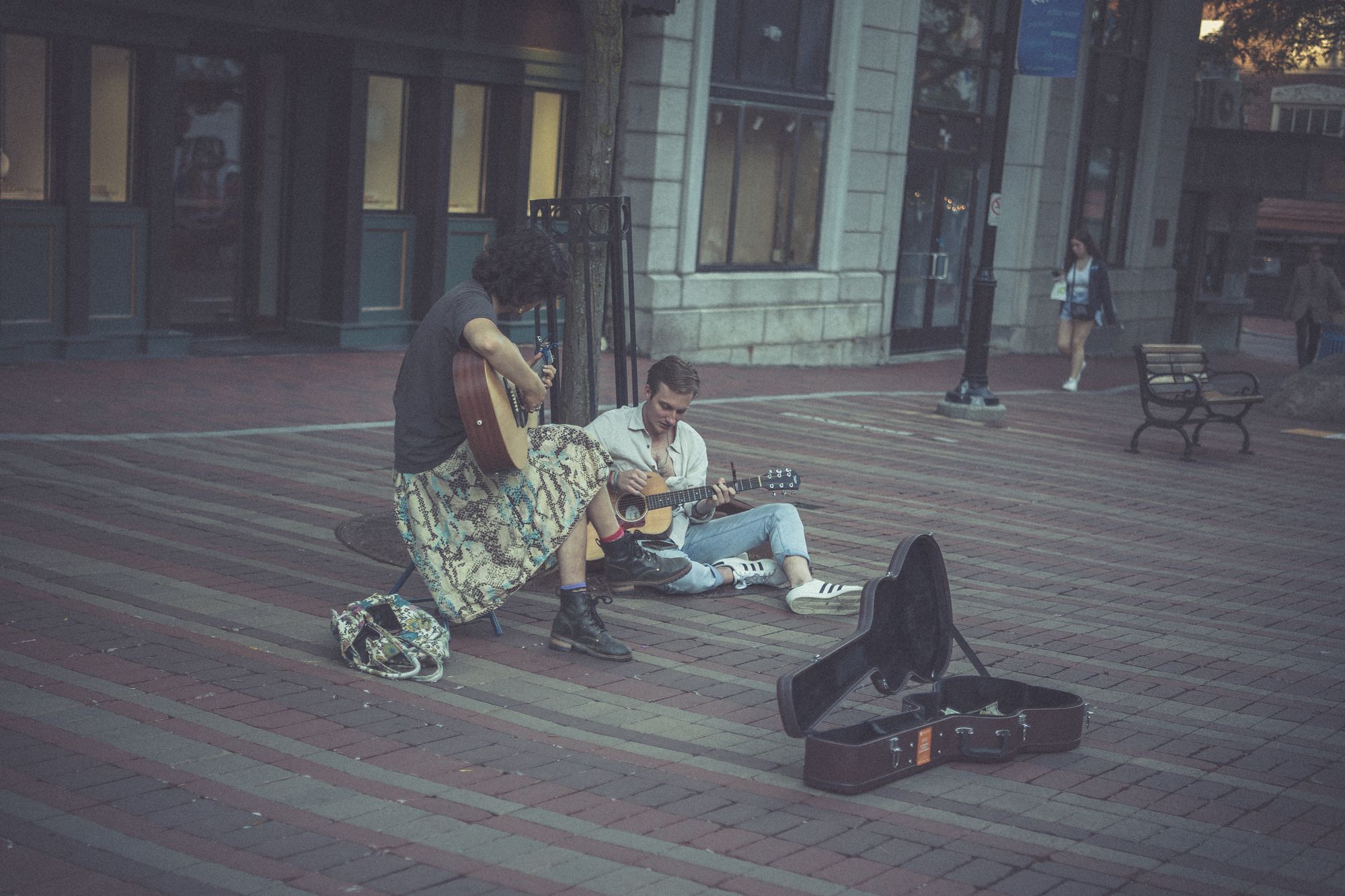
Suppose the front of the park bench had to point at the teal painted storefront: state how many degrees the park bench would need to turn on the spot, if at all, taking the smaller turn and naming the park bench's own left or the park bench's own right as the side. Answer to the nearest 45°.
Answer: approximately 135° to the park bench's own right

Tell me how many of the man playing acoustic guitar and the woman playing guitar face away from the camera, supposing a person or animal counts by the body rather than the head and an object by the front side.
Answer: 0

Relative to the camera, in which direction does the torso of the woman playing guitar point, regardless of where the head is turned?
to the viewer's right

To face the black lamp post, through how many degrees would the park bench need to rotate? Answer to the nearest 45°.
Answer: approximately 135° to its right

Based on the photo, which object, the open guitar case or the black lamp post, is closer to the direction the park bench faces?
the open guitar case

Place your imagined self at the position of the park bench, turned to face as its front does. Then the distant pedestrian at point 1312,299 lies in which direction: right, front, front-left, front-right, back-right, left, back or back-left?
back-left

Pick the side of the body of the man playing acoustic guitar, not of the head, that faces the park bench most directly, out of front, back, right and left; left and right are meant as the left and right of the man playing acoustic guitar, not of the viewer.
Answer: left

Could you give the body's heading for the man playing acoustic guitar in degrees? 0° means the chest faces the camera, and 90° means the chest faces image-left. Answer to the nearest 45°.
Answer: approximately 315°

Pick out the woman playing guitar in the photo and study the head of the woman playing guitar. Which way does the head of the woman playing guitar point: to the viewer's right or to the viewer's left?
to the viewer's right
